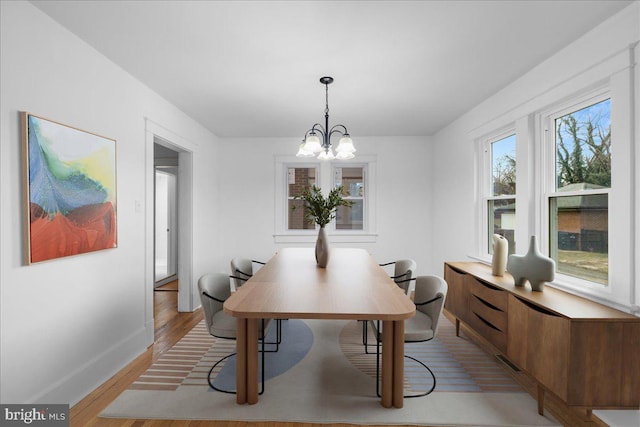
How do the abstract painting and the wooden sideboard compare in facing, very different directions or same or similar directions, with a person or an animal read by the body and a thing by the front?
very different directions

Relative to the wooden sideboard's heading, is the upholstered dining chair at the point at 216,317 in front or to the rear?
in front

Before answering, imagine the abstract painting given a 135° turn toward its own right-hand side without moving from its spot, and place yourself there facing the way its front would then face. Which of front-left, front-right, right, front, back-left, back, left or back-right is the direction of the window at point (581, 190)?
back-left

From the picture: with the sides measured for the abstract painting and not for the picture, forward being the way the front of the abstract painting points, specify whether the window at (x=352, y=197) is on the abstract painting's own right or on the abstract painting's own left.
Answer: on the abstract painting's own left

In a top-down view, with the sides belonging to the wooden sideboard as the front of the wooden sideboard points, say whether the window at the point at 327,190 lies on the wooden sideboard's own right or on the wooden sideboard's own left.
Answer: on the wooden sideboard's own right

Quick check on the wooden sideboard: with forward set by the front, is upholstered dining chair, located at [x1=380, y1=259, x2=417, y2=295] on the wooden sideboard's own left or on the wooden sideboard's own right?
on the wooden sideboard's own right

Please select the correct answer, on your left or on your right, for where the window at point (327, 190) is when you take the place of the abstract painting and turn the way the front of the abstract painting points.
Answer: on your left

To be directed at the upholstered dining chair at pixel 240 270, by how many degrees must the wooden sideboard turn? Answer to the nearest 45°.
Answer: approximately 45° to its right

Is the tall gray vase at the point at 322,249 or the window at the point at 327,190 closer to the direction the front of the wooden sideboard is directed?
the tall gray vase

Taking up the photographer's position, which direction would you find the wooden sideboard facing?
facing the viewer and to the left of the viewer

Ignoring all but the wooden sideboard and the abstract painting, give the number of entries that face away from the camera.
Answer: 0

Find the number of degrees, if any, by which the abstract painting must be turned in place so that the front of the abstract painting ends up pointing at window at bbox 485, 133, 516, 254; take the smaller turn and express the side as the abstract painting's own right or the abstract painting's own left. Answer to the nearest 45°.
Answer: approximately 45° to the abstract painting's own left
